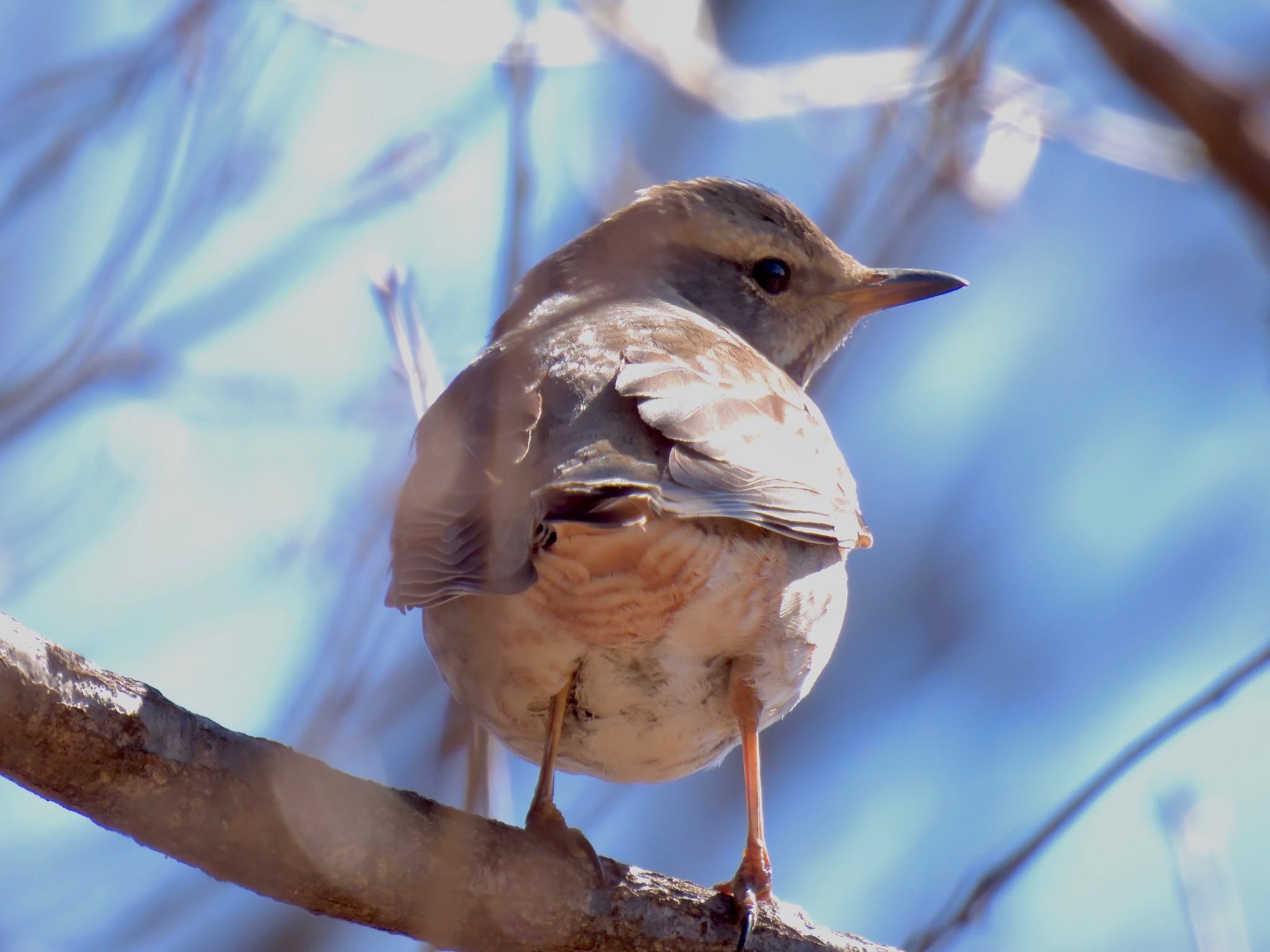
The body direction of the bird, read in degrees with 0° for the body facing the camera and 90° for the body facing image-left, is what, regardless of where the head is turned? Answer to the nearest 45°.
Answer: approximately 180°
